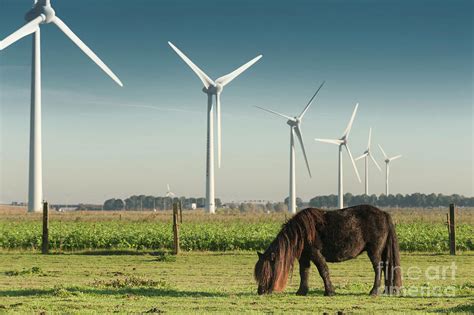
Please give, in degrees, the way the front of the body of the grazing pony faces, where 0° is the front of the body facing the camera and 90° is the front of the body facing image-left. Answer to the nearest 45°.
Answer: approximately 90°
